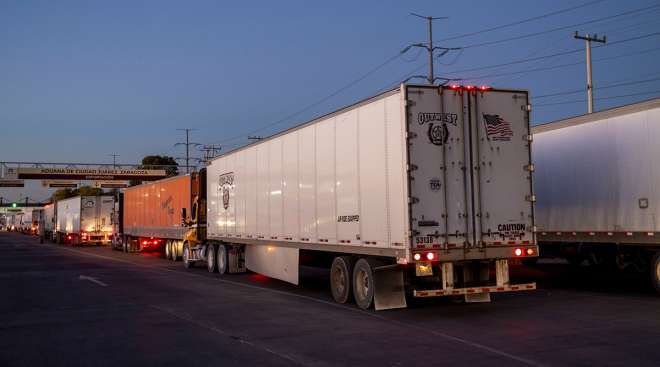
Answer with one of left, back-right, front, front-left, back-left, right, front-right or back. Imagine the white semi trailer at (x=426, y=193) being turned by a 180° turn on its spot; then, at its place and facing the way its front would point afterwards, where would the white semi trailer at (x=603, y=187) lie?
left

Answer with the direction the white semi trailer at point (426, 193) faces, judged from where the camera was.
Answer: facing away from the viewer and to the left of the viewer

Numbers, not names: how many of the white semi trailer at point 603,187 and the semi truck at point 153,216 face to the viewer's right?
0

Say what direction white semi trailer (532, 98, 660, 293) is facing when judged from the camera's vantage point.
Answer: facing away from the viewer and to the left of the viewer

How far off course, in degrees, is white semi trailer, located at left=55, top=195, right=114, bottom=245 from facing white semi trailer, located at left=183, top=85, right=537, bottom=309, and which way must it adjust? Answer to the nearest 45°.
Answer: approximately 135° to its left

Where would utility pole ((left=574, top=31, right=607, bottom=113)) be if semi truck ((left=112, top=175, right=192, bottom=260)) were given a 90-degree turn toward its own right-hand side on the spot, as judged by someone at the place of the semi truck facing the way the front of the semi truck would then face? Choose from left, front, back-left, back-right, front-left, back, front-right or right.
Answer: front-right

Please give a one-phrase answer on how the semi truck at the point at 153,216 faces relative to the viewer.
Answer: facing away from the viewer and to the left of the viewer

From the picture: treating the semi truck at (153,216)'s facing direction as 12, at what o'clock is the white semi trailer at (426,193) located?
The white semi trailer is roughly at 7 o'clock from the semi truck.

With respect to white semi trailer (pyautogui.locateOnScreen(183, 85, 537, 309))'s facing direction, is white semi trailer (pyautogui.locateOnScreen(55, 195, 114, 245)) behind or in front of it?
in front

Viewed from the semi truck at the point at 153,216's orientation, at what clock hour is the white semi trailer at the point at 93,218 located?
The white semi trailer is roughly at 1 o'clock from the semi truck.

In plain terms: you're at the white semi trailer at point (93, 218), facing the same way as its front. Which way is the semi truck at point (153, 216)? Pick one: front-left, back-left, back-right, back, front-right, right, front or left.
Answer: back-left

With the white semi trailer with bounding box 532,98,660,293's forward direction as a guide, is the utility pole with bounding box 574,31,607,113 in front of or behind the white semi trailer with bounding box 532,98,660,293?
in front

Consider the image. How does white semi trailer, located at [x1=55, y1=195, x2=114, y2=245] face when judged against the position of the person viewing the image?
facing away from the viewer and to the left of the viewer

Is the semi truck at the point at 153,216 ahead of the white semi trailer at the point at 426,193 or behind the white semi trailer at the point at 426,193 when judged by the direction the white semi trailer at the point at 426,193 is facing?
ahead
